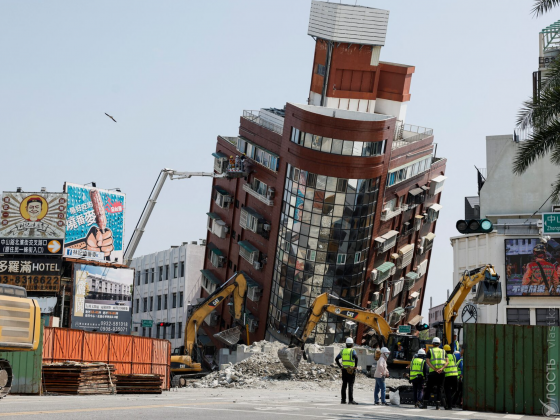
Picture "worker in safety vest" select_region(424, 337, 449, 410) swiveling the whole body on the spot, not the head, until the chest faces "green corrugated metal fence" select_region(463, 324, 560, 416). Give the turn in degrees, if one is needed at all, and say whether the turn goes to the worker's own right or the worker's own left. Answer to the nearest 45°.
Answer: approximately 135° to the worker's own right

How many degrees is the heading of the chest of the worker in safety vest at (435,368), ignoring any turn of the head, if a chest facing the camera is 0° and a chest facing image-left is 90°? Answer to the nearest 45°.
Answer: approximately 180°
